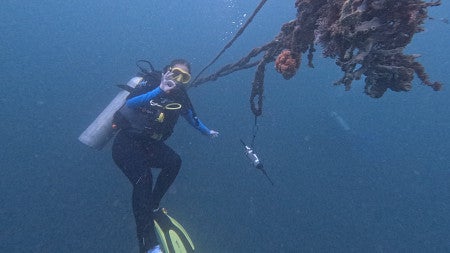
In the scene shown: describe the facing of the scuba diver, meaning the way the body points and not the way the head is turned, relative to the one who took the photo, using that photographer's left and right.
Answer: facing the viewer and to the right of the viewer
